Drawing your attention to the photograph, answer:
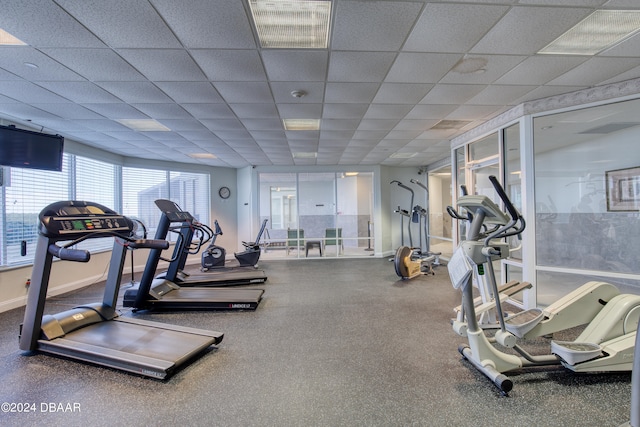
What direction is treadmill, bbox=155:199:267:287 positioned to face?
to the viewer's left

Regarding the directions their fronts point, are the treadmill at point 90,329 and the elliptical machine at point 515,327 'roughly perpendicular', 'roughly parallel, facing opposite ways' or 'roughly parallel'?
roughly parallel

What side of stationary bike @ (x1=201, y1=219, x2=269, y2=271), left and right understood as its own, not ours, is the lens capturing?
left

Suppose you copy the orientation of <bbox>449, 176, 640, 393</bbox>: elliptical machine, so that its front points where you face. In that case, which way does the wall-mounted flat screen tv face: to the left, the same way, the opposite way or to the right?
the opposite way

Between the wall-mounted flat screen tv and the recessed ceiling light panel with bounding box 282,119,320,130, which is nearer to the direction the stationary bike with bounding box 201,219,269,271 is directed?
the wall-mounted flat screen tv

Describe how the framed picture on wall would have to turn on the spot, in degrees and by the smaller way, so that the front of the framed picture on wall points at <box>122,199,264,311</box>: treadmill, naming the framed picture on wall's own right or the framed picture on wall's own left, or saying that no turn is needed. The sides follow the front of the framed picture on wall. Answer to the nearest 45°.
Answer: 0° — it already faces it

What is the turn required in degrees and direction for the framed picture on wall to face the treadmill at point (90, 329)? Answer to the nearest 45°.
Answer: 0° — it already faces it

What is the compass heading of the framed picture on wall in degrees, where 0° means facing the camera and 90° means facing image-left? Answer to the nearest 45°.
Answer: approximately 45°

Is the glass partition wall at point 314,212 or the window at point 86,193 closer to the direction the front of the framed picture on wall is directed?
the window

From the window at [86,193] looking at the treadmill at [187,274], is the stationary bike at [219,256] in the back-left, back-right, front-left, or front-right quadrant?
front-left

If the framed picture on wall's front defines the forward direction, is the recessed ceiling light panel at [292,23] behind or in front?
in front

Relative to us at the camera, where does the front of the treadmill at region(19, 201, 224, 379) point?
facing away from the viewer and to the left of the viewer

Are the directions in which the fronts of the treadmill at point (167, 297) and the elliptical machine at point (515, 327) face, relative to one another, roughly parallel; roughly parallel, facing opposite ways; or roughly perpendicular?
roughly parallel
